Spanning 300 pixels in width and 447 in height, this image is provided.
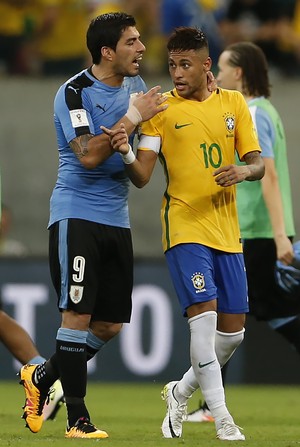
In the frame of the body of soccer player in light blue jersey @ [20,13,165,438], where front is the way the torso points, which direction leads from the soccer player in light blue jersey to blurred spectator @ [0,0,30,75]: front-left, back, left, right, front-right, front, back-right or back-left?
back-left

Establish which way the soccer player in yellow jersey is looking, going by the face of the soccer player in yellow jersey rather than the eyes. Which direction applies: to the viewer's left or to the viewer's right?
to the viewer's left

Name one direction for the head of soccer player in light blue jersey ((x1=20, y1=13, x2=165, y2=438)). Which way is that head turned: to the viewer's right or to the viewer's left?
to the viewer's right

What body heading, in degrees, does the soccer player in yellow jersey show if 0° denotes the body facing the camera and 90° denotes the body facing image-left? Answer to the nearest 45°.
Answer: approximately 0°

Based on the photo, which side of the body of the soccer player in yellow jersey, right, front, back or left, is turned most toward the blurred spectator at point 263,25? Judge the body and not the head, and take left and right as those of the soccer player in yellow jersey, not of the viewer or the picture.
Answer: back

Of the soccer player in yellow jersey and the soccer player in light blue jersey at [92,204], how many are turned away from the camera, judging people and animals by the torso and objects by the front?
0
